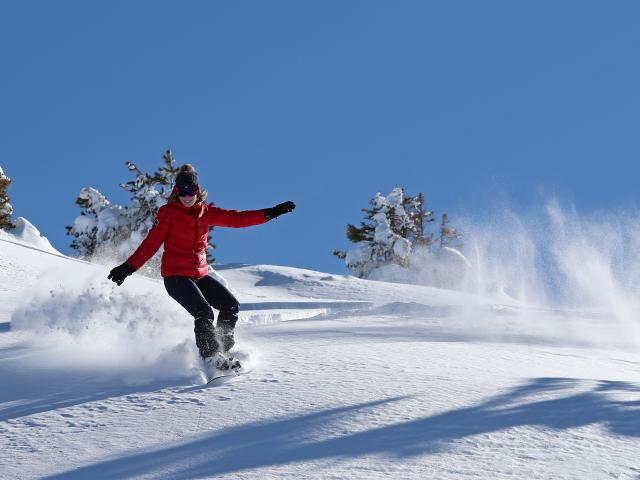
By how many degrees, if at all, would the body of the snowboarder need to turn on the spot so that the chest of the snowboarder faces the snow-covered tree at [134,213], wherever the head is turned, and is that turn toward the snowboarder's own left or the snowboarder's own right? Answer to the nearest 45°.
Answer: approximately 135° to the snowboarder's own left

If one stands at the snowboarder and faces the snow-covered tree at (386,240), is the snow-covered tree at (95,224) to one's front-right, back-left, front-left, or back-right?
front-left

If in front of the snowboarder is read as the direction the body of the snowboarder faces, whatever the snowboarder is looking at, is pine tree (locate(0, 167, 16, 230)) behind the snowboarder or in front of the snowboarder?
behind

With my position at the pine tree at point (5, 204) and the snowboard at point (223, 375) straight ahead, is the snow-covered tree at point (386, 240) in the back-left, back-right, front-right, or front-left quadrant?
front-left

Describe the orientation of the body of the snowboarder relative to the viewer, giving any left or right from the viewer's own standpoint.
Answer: facing the viewer and to the right of the viewer

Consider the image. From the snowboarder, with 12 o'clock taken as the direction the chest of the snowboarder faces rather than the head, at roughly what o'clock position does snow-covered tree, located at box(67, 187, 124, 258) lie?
The snow-covered tree is roughly at 7 o'clock from the snowboarder.
